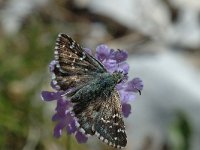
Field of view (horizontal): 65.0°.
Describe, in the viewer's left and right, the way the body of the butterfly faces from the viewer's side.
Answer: facing away from the viewer and to the right of the viewer
